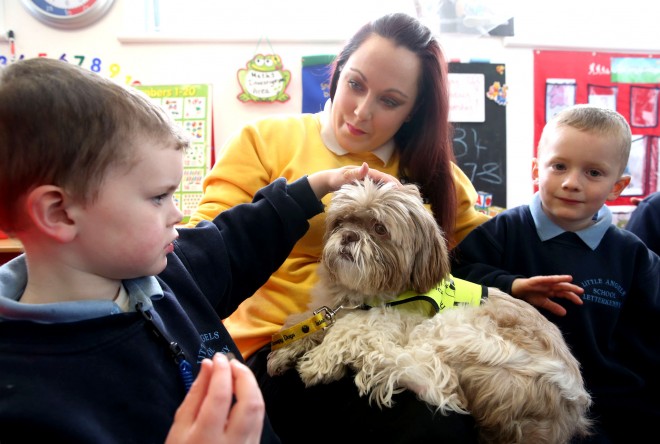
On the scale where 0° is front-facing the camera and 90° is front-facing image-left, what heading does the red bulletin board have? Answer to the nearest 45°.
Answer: approximately 0°

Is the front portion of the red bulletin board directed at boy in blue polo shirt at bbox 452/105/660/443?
yes

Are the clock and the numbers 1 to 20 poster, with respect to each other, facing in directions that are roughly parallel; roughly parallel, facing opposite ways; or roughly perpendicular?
roughly parallel

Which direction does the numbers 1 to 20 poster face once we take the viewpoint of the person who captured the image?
facing the viewer

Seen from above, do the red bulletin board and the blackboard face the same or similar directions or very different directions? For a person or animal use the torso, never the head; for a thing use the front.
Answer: same or similar directions

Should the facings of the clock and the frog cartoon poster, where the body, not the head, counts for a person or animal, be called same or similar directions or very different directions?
same or similar directions

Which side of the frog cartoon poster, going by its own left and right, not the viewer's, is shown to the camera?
front

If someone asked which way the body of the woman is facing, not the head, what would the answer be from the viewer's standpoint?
toward the camera

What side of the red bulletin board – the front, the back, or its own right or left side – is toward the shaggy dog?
front

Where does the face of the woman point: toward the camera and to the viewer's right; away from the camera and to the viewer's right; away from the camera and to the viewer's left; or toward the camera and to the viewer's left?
toward the camera and to the viewer's left
